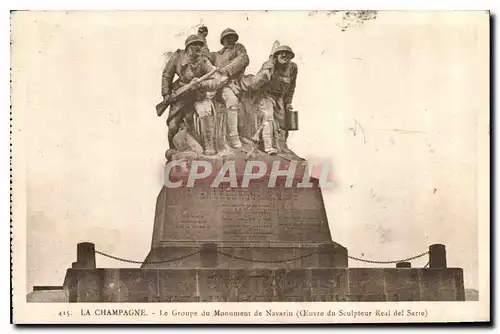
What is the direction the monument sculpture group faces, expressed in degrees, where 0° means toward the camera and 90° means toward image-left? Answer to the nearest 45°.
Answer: approximately 0°
